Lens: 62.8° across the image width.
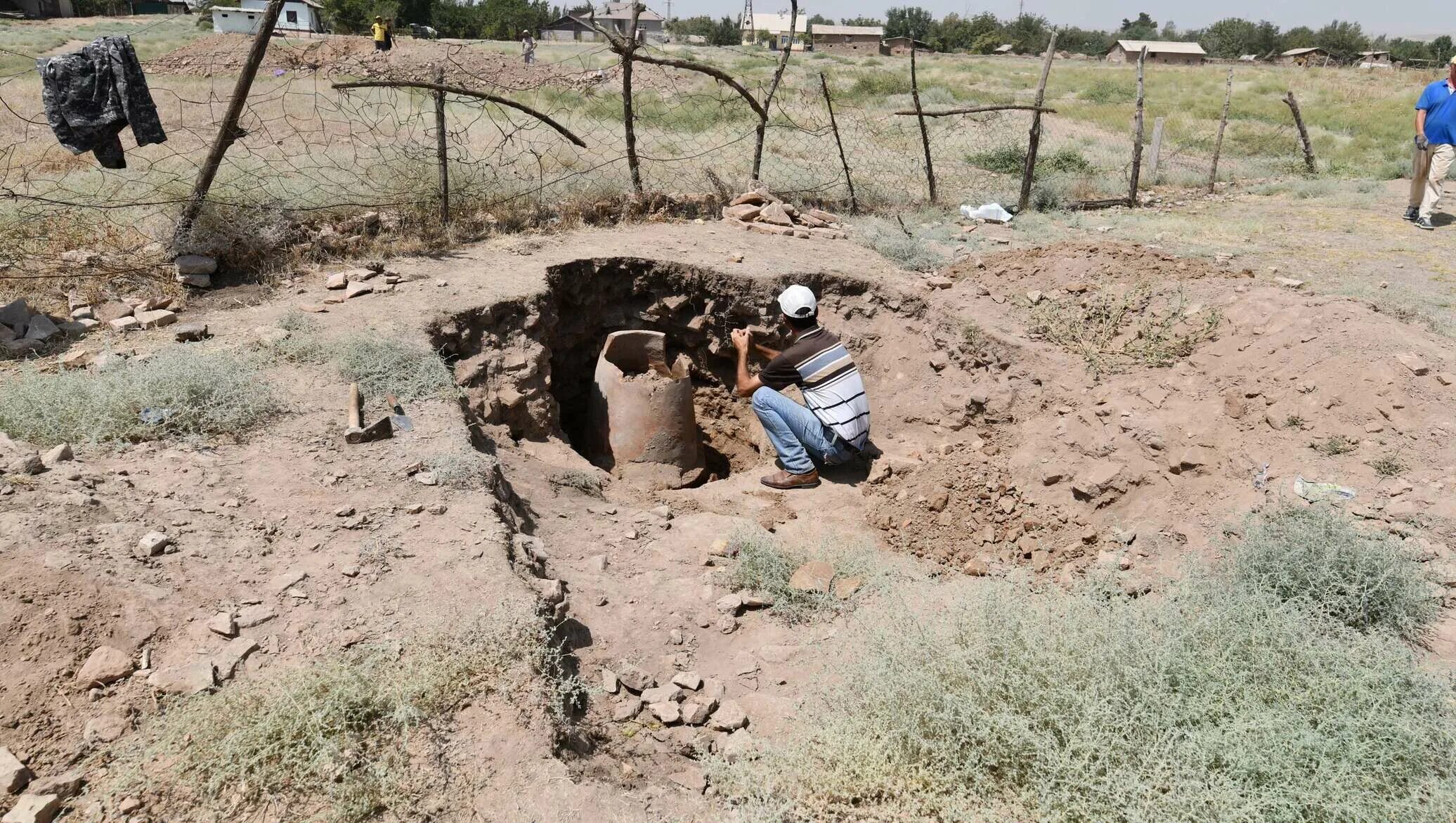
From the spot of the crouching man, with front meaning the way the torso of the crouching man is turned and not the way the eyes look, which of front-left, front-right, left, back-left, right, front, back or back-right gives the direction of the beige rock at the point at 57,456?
left

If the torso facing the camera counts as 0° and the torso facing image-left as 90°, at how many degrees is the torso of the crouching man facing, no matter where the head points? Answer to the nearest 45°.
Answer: approximately 135°

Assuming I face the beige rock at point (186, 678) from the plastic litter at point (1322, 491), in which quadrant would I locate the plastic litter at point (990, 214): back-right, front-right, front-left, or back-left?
back-right

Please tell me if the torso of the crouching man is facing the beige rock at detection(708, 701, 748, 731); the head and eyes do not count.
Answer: no

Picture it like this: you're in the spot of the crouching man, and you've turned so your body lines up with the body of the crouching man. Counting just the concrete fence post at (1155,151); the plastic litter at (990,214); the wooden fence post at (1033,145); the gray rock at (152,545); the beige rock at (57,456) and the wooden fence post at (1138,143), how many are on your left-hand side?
2

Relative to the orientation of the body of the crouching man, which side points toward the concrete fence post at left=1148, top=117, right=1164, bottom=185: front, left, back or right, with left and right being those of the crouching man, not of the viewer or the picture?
right

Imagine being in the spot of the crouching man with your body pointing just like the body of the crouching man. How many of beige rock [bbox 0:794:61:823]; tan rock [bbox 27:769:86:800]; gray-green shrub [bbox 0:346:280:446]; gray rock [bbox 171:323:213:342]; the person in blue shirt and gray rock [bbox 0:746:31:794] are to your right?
1

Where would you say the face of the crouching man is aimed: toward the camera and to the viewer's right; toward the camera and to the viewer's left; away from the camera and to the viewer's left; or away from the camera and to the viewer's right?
away from the camera and to the viewer's left

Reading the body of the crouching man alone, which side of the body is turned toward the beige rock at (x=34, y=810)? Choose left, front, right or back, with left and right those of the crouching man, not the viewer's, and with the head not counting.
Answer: left

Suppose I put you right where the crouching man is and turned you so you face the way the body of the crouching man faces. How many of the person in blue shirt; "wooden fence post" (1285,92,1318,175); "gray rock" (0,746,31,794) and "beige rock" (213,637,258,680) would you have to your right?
2

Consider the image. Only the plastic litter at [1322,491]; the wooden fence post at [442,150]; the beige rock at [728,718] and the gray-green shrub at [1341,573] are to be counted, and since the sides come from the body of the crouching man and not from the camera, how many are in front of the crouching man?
1

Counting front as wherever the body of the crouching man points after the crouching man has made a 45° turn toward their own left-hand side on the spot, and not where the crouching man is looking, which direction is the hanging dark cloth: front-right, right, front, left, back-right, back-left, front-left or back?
front

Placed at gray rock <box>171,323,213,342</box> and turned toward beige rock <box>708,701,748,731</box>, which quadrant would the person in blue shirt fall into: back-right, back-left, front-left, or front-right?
front-left

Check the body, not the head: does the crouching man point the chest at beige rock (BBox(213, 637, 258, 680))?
no

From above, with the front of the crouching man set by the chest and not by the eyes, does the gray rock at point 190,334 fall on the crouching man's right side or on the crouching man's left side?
on the crouching man's left side
